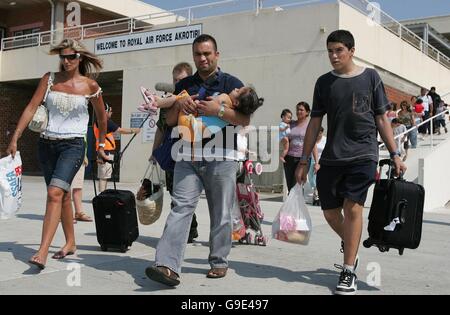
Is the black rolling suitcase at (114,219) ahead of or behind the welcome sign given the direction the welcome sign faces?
ahead

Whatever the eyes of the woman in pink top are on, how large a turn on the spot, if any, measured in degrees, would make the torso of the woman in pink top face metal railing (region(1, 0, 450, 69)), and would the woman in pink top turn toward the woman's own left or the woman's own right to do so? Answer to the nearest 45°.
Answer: approximately 135° to the woman's own right

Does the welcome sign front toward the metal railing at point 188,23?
no

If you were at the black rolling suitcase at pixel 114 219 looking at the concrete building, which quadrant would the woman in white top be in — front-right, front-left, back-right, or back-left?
back-left

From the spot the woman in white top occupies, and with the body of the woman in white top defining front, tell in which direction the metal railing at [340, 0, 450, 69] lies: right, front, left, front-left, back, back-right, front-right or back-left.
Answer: back

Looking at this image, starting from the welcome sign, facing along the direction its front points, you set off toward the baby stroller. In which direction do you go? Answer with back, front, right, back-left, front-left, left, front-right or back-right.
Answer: front-left

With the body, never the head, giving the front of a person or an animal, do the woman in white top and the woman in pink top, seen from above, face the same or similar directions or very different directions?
same or similar directions

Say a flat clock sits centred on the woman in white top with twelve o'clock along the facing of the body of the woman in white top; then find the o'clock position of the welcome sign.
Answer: The welcome sign is roughly at 5 o'clock from the woman in white top.

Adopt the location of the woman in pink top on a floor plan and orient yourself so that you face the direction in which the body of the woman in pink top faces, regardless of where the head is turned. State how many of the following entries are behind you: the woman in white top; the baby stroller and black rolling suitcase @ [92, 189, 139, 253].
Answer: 0

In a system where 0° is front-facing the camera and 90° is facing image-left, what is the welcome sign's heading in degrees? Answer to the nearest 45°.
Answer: approximately 45°

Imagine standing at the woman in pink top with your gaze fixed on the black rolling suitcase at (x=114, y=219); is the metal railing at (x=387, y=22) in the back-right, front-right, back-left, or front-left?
back-right

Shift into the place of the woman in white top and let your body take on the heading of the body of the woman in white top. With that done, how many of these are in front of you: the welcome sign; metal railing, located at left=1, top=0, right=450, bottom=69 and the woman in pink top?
0

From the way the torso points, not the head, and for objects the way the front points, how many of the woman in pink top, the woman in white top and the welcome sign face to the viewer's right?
0

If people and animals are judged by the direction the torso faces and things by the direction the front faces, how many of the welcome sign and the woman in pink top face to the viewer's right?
0

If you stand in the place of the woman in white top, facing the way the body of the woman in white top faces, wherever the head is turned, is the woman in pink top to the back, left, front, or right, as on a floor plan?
back

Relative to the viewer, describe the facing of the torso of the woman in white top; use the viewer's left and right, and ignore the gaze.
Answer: facing the viewer and to the left of the viewer

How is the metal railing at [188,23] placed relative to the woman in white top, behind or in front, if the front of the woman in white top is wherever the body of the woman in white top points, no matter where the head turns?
behind

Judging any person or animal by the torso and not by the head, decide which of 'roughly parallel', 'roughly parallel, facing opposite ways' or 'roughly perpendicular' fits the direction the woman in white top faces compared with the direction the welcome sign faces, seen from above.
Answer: roughly parallel
